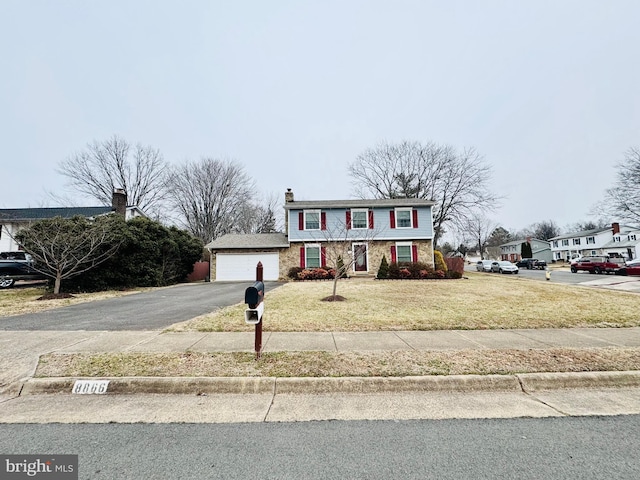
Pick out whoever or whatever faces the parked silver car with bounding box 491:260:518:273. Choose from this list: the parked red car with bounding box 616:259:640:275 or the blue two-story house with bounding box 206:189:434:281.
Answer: the parked red car

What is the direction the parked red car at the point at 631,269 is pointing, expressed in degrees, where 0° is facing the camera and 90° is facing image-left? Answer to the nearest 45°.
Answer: approximately 90°

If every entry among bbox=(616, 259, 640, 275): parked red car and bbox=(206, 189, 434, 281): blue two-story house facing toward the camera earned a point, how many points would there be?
1

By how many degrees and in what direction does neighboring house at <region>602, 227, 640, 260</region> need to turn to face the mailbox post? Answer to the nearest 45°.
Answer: approximately 45° to its left

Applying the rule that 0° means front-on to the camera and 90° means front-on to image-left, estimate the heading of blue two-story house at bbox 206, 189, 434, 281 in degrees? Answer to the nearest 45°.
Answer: approximately 0°

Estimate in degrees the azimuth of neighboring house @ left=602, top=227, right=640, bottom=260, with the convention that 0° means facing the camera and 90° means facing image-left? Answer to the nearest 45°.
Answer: approximately 45°
